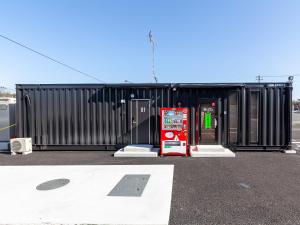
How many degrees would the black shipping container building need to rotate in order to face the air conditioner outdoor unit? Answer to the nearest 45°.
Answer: approximately 90° to its right

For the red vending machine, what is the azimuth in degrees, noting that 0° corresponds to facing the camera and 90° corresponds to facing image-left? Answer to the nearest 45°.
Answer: approximately 0°

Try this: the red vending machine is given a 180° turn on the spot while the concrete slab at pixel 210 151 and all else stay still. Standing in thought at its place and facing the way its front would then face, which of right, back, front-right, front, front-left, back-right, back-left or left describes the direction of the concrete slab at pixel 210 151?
right

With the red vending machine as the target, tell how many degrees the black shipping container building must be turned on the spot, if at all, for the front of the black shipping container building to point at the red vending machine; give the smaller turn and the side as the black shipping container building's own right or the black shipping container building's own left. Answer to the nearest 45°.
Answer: approximately 45° to the black shipping container building's own left

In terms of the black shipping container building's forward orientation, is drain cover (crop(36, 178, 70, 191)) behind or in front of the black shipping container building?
in front

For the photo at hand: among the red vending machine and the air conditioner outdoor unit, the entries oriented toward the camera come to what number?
2

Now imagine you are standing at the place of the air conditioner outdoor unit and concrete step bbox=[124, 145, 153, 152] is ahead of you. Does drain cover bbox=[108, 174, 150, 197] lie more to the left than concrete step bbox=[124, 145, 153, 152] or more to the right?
right

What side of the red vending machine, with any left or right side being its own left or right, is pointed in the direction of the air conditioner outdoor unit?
right

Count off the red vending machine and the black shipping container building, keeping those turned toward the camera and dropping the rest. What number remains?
2
